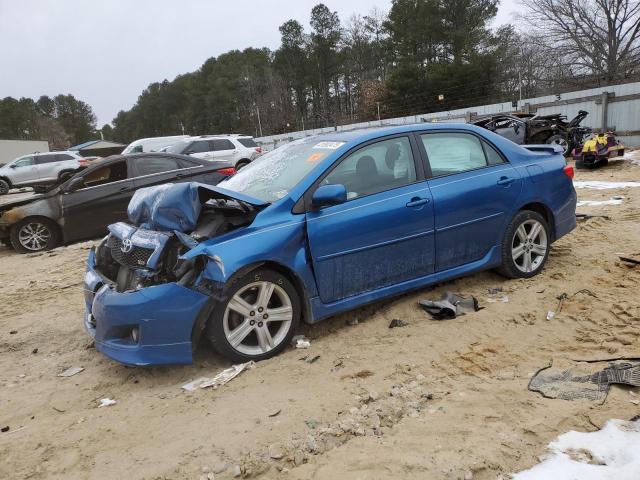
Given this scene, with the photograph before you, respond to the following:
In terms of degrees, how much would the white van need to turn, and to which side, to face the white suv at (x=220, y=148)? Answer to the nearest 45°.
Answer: approximately 135° to its left

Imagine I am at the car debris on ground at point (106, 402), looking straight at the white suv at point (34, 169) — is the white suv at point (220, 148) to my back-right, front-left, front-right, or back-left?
front-right

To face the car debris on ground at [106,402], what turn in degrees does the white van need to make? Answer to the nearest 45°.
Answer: approximately 90° to its left

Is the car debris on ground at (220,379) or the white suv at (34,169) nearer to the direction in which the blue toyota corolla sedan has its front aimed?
the car debris on ground

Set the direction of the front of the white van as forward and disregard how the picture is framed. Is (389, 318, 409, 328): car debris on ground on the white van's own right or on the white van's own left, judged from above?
on the white van's own left

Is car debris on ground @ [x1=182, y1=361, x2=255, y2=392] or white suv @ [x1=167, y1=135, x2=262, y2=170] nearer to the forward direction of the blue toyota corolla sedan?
the car debris on ground

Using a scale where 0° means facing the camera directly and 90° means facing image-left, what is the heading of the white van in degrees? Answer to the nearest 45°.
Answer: approximately 90°

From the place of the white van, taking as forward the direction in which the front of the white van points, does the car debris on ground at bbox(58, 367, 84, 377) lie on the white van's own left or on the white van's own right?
on the white van's own left

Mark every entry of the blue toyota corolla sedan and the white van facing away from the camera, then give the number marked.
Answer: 0

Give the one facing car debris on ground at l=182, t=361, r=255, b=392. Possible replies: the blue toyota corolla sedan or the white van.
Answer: the blue toyota corolla sedan

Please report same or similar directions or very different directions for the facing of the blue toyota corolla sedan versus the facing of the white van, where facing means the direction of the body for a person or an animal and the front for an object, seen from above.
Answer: same or similar directions

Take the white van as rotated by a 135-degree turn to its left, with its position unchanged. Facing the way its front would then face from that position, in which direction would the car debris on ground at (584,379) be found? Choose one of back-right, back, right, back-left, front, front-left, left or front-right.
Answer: front-right

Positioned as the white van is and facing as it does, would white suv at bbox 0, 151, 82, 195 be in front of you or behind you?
in front

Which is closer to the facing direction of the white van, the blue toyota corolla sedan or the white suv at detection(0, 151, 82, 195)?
the white suv
